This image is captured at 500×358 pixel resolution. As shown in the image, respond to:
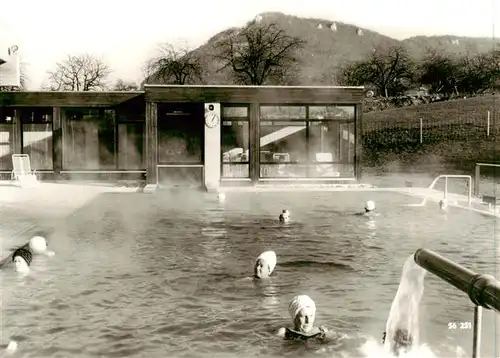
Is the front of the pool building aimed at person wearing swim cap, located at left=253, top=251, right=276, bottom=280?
yes

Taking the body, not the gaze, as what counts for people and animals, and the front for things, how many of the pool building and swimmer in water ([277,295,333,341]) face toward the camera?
2

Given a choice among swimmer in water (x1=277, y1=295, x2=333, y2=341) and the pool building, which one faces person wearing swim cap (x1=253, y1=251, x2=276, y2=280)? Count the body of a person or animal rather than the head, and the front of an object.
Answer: the pool building

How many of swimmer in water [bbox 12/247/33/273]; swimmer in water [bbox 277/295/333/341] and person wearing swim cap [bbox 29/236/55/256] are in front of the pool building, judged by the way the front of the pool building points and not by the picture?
3

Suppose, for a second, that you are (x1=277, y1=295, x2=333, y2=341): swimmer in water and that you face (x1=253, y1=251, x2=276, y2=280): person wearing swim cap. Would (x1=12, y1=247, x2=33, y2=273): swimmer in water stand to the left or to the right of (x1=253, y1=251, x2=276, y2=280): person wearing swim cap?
left

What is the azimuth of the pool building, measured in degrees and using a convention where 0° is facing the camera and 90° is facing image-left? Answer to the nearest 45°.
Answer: approximately 0°

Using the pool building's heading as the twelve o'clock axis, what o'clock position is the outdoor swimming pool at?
The outdoor swimming pool is roughly at 12 o'clock from the pool building.

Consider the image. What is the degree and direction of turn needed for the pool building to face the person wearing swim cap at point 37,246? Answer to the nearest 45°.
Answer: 0° — it already faces them

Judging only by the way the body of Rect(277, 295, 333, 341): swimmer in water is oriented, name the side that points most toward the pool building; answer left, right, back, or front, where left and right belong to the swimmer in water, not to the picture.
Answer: back

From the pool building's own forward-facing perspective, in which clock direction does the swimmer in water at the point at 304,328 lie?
The swimmer in water is roughly at 12 o'clock from the pool building.
